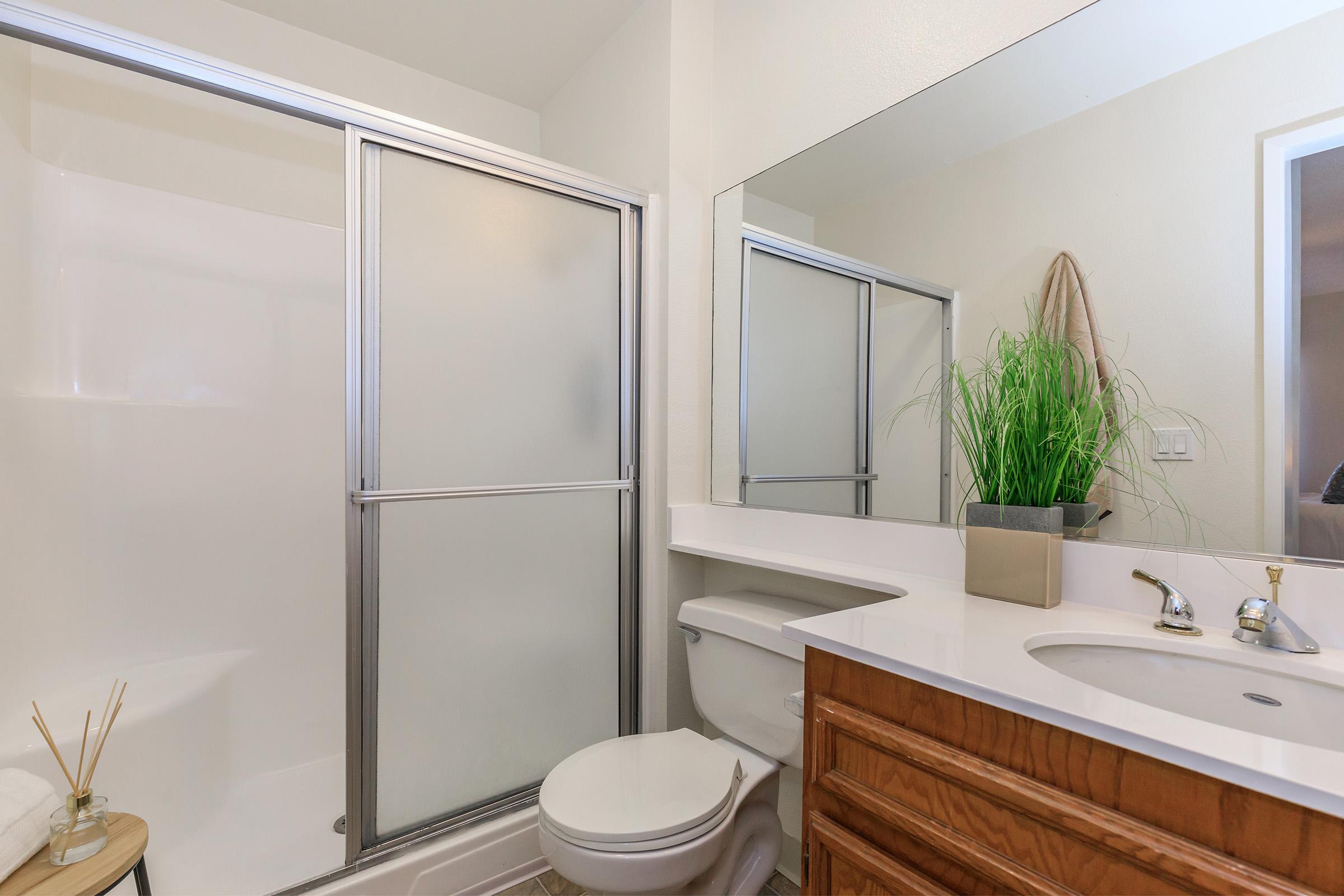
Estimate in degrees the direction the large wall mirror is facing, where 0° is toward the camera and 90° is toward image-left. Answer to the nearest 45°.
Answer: approximately 45°

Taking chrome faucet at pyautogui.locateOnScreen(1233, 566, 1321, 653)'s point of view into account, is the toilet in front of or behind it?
in front

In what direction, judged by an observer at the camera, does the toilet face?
facing the viewer and to the left of the viewer

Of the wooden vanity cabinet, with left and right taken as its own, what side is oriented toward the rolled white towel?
front

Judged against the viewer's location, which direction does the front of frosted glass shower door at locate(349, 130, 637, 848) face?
facing the viewer and to the right of the viewer

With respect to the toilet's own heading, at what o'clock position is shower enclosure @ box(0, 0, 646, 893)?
The shower enclosure is roughly at 2 o'clock from the toilet.

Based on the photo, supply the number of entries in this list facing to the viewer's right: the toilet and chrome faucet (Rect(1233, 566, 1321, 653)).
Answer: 0

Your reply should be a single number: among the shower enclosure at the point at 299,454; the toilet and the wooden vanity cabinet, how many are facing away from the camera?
0

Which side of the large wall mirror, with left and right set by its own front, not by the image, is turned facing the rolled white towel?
front

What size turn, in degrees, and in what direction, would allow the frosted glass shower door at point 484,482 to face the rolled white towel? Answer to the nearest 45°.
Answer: approximately 90° to its right
